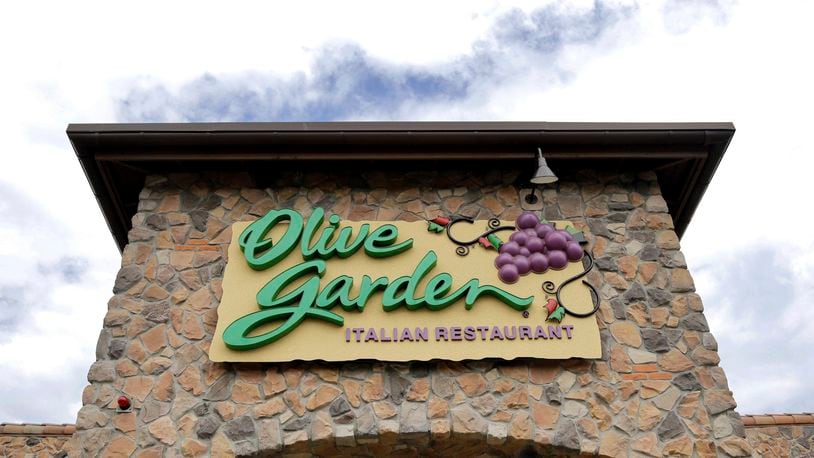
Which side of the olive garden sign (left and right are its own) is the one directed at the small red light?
right
